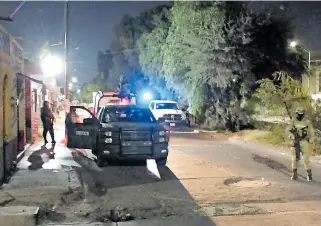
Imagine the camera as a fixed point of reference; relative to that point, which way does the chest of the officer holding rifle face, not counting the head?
toward the camera

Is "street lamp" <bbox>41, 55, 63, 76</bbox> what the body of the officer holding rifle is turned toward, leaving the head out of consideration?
no

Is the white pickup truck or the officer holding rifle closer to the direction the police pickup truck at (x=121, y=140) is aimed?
the officer holding rifle

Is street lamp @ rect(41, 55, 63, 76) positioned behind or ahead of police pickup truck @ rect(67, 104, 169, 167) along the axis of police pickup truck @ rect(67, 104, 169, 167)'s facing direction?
behind

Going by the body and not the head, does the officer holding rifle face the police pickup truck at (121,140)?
no

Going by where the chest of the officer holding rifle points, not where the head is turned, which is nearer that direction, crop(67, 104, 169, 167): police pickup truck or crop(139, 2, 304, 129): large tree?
the police pickup truck

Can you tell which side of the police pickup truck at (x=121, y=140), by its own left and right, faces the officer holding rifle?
left

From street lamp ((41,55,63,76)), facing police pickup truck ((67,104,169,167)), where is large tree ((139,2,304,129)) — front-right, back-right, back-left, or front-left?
front-left

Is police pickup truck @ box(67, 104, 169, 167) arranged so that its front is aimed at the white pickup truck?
no

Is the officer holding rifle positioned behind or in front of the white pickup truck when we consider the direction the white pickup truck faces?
in front

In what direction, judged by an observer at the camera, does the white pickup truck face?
facing the viewer and to the right of the viewer

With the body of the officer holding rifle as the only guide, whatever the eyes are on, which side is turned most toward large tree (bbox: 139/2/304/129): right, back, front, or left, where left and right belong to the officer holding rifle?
back

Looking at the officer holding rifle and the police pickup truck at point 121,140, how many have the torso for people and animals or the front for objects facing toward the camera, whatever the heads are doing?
2

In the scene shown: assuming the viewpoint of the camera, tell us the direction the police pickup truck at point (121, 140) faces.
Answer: facing the viewer
